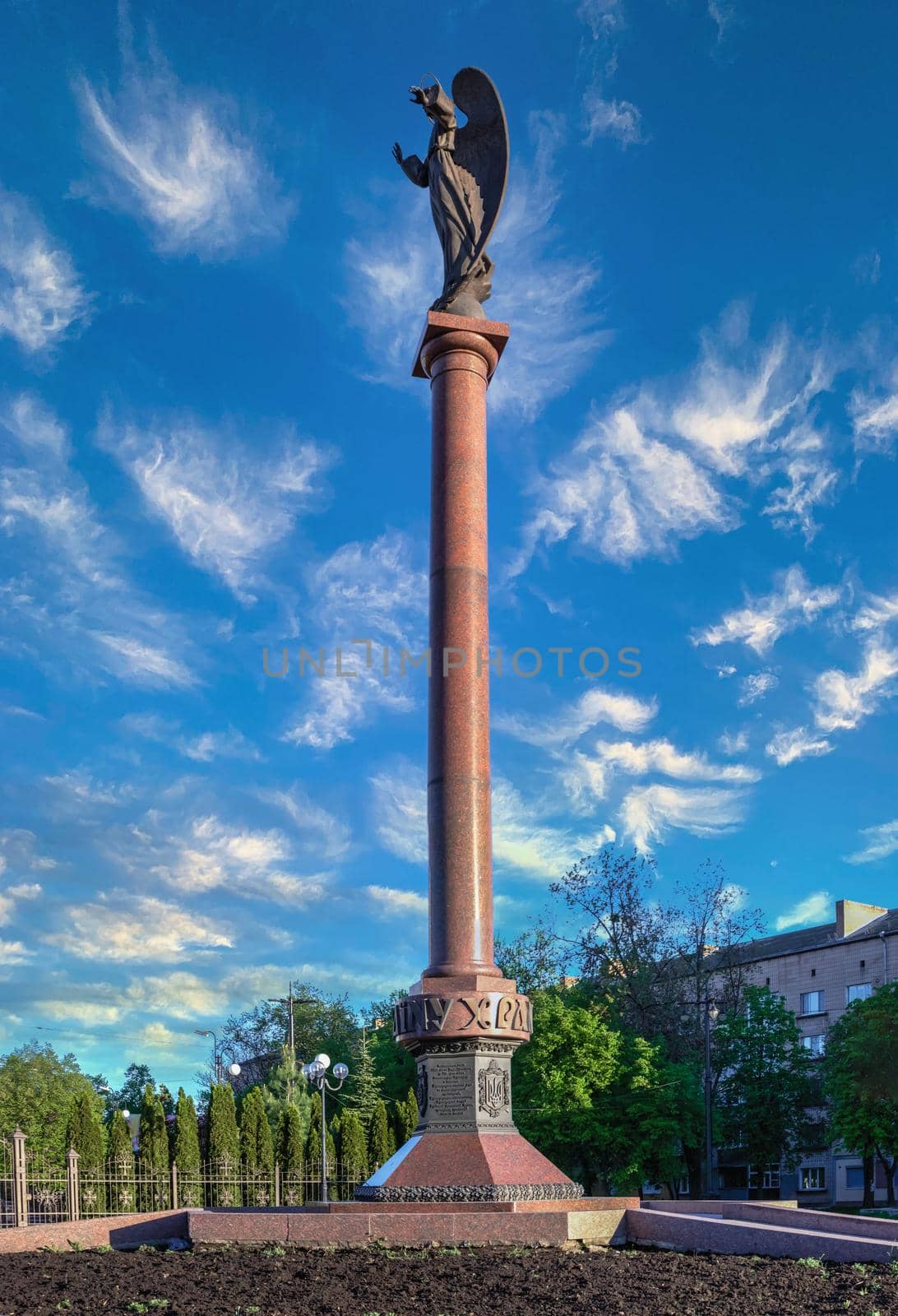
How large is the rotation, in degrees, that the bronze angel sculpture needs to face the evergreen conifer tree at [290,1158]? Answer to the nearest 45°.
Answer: approximately 90° to its right

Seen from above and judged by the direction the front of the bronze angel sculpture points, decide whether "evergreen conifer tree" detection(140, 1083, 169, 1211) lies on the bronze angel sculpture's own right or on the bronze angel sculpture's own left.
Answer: on the bronze angel sculpture's own right

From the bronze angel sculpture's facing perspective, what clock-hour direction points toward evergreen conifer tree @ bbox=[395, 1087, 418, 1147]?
The evergreen conifer tree is roughly at 3 o'clock from the bronze angel sculpture.

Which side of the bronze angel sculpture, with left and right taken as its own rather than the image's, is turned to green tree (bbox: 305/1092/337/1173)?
right

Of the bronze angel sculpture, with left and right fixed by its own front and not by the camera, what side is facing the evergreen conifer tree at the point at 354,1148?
right

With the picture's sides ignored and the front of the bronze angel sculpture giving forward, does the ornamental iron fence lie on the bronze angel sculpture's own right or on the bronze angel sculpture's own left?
on the bronze angel sculpture's own right

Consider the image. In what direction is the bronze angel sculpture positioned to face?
to the viewer's left

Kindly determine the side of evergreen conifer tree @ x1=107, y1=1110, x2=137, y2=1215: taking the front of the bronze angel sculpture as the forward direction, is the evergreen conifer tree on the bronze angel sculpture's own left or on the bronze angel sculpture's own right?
on the bronze angel sculpture's own right
